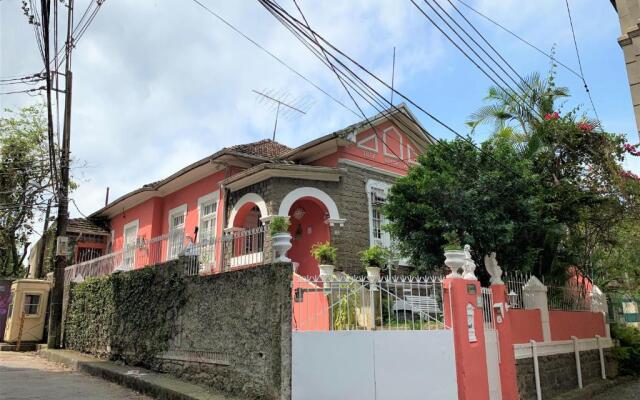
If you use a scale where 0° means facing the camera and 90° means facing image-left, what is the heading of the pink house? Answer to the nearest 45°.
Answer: approximately 315°

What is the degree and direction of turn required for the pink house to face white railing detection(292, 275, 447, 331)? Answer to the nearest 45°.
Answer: approximately 45° to its right
